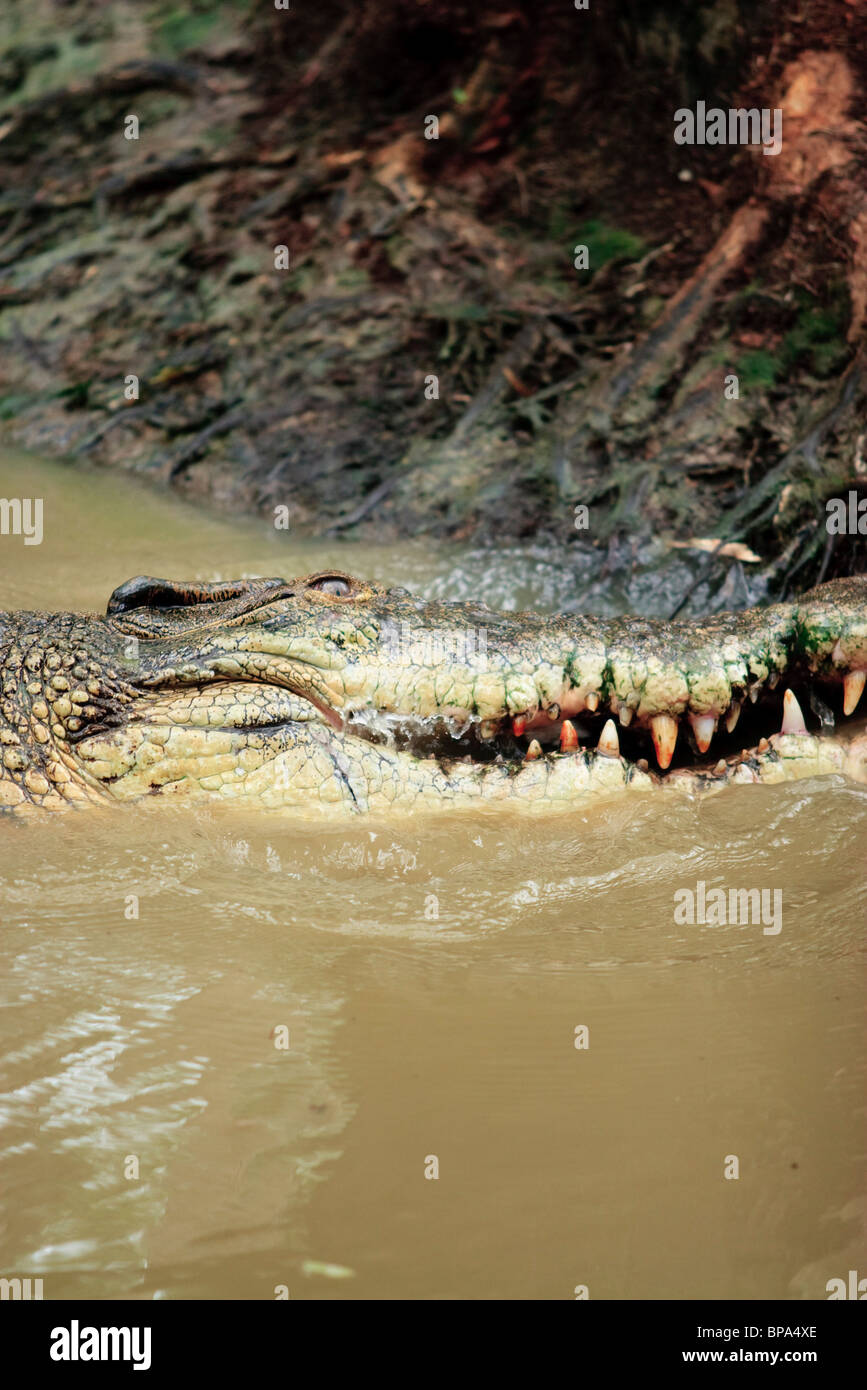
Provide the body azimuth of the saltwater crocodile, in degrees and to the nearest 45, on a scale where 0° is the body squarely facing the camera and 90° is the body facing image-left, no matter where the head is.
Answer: approximately 270°
